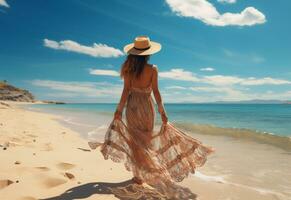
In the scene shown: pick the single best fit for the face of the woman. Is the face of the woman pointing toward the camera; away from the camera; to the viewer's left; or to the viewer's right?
away from the camera

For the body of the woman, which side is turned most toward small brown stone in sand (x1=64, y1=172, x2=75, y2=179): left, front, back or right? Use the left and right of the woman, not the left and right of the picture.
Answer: left

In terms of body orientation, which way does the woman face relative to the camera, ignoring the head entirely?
away from the camera

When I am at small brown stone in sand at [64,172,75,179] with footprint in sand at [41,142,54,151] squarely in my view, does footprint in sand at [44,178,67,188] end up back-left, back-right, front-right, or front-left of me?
back-left

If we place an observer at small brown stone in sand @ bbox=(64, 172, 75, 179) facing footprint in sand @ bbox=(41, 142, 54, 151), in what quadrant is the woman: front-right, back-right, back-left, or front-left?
back-right

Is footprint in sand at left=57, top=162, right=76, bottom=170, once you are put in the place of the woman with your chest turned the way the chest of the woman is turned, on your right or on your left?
on your left

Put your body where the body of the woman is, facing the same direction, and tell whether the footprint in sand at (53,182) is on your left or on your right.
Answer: on your left

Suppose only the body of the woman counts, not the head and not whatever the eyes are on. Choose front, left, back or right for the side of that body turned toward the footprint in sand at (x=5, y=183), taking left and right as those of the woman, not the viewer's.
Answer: left

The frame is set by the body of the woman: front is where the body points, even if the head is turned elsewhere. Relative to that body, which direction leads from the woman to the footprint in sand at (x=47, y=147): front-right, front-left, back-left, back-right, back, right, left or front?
front-left
